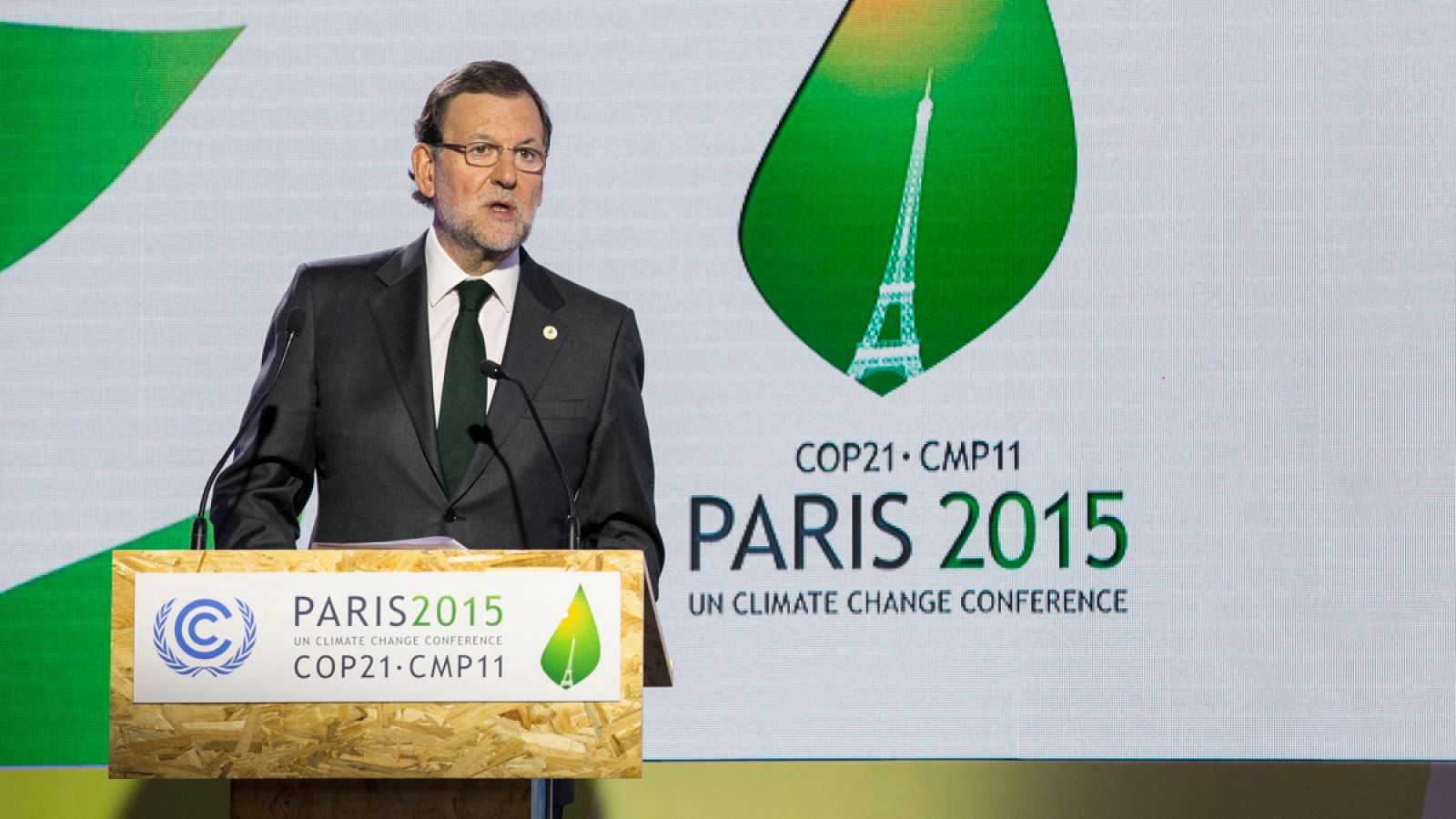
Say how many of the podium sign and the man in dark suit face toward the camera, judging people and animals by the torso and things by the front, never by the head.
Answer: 2

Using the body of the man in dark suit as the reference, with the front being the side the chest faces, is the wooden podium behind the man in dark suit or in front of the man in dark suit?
in front

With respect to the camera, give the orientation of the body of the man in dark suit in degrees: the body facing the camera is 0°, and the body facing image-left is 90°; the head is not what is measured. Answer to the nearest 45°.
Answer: approximately 0°

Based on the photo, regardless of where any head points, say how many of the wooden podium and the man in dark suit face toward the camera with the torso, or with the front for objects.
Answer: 2

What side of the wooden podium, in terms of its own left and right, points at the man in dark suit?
back

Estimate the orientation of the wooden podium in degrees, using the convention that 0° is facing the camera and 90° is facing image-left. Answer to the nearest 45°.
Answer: approximately 0°

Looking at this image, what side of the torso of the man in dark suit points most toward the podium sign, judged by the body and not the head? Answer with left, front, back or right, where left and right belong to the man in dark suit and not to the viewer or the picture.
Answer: front

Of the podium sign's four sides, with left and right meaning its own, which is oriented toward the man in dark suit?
back
